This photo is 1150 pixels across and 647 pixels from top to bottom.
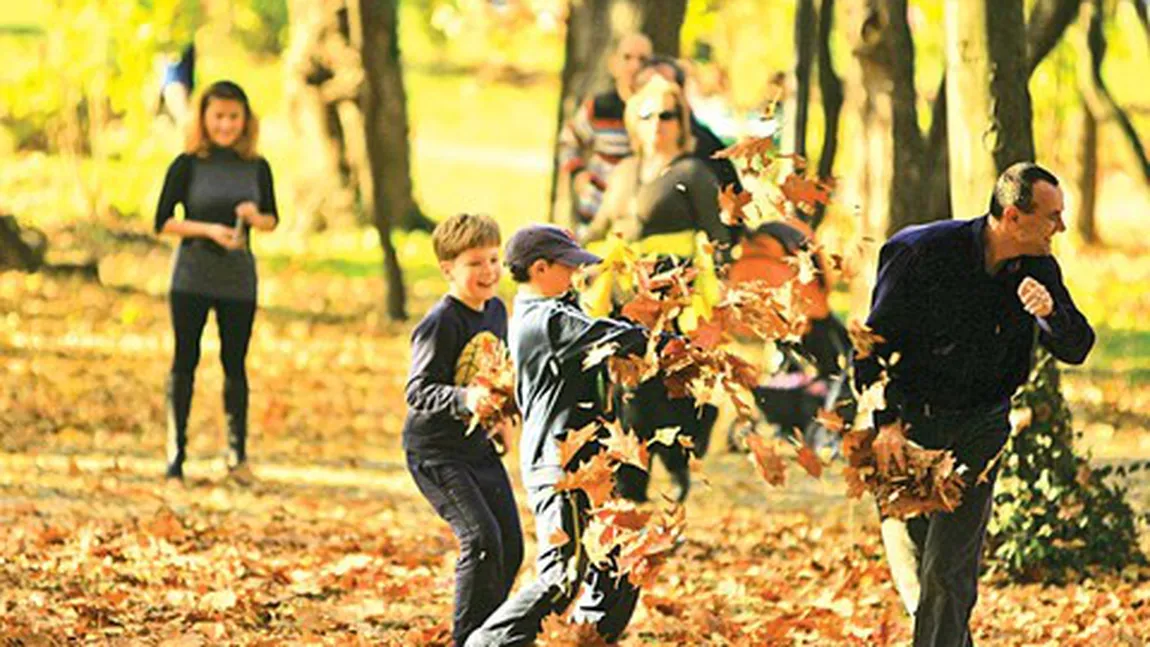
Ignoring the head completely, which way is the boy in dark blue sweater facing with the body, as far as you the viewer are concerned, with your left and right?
facing the viewer and to the right of the viewer

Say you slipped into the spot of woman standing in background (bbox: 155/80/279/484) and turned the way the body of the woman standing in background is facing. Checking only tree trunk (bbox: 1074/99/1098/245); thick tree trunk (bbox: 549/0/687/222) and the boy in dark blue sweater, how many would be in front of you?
1

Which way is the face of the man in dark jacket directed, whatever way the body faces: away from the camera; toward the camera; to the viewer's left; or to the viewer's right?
to the viewer's right

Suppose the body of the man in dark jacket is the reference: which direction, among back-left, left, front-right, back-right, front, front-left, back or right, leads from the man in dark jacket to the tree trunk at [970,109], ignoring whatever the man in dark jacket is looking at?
back-left

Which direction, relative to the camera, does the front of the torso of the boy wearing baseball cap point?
to the viewer's right

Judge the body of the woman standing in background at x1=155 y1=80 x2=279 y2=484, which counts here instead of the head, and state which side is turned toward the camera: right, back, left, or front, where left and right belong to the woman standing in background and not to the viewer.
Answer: front

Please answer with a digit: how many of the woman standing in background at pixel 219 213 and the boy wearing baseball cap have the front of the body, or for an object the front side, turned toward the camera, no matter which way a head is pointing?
1

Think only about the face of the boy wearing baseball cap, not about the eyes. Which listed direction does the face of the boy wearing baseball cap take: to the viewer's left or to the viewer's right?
to the viewer's right
